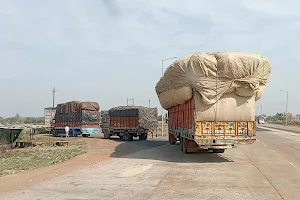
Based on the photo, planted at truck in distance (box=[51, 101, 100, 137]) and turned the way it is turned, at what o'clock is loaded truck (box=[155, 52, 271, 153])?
The loaded truck is roughly at 7 o'clock from the truck in distance.

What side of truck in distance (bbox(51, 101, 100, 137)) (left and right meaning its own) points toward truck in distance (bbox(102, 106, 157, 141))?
back

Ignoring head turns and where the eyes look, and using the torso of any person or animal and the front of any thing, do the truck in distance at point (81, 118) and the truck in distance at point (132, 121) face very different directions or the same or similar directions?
same or similar directions

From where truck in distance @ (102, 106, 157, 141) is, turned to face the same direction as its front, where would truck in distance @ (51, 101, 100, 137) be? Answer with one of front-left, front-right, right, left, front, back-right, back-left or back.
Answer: front

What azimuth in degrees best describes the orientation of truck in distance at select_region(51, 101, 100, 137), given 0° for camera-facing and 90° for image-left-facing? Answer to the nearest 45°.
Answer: approximately 135°

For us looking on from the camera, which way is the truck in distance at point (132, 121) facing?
facing away from the viewer and to the left of the viewer

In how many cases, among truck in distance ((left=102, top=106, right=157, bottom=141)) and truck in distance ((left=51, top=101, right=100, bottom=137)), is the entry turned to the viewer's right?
0

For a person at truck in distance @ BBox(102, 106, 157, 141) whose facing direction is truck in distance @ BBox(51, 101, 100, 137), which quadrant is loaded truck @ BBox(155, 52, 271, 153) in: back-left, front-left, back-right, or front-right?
back-left

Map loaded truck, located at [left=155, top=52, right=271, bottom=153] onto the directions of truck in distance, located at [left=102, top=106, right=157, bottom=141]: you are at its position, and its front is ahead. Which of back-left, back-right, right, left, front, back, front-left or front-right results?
back-left

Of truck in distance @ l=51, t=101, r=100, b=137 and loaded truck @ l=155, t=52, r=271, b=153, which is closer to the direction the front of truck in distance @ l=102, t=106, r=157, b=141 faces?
the truck in distance

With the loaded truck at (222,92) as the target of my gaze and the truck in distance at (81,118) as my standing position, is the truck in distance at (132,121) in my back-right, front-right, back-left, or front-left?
front-left
